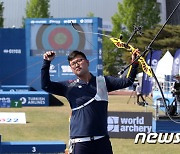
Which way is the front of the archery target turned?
toward the camera
